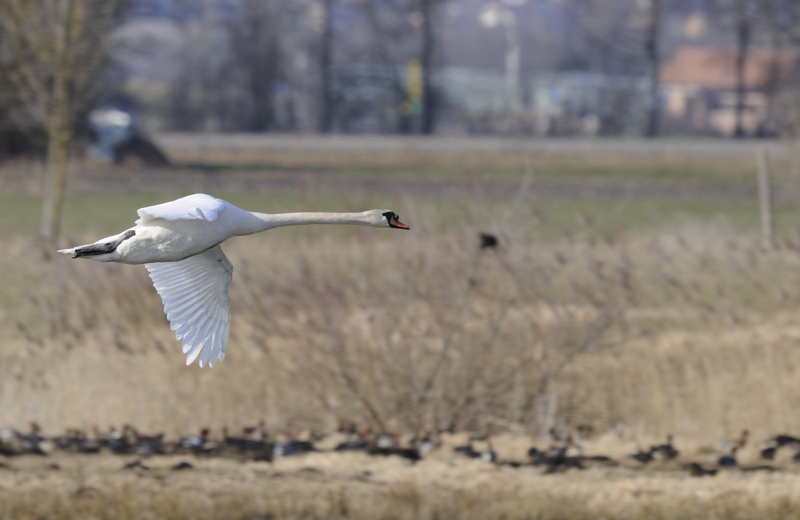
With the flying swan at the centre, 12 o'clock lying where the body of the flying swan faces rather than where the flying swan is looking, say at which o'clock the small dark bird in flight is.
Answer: The small dark bird in flight is roughly at 10 o'clock from the flying swan.

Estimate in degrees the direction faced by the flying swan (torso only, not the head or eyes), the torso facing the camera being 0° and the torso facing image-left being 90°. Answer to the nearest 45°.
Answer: approximately 270°

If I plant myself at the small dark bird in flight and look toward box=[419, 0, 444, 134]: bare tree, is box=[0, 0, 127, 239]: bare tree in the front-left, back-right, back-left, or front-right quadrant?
front-left

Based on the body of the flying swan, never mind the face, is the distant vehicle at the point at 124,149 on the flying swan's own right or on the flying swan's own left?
on the flying swan's own left

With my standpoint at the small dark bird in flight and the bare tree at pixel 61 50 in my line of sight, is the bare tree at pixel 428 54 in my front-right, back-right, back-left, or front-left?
front-right

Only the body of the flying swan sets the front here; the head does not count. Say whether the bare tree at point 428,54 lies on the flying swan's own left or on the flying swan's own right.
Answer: on the flying swan's own left

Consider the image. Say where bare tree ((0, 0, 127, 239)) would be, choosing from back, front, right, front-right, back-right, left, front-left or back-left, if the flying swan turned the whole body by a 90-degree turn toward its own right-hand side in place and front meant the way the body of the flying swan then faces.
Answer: back
